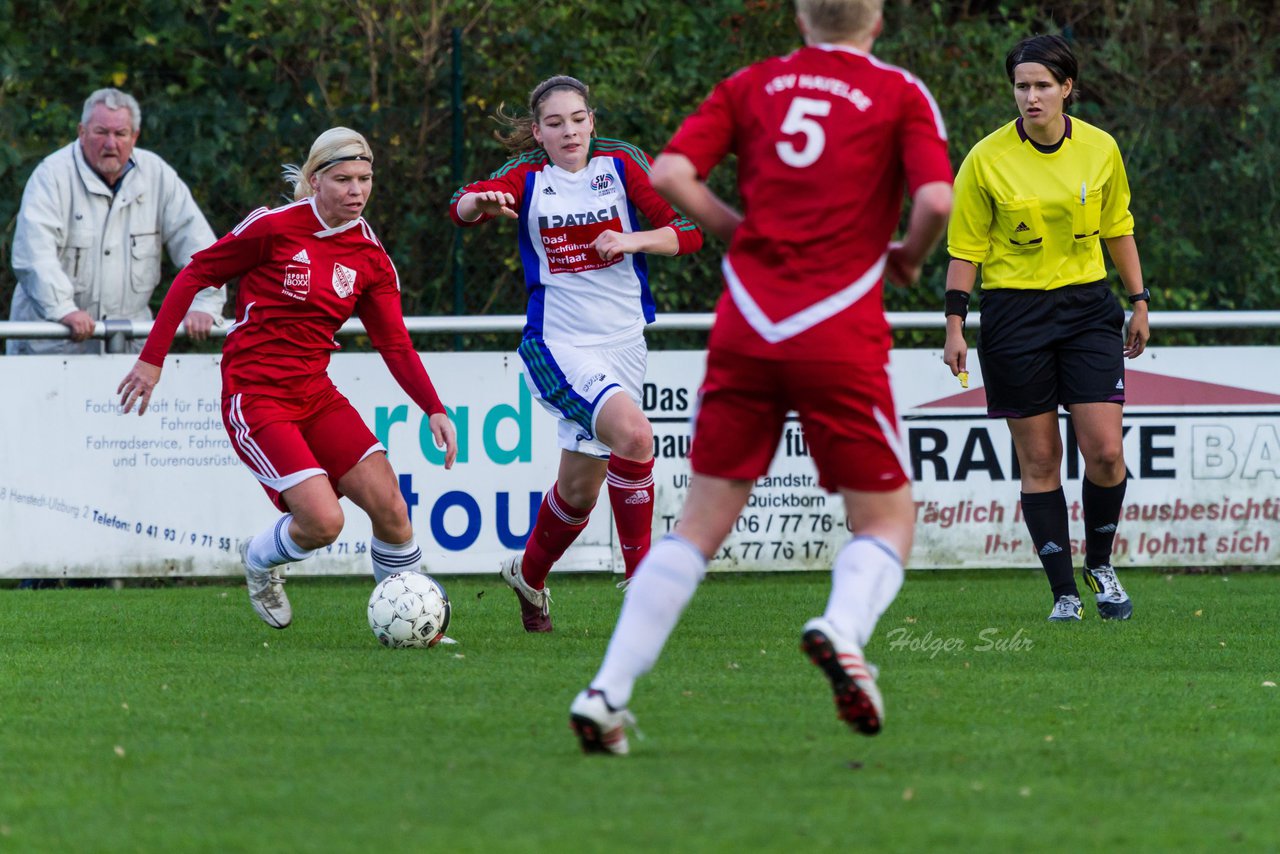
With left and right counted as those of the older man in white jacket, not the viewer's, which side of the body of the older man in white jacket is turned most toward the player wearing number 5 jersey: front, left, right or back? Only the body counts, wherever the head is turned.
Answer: front

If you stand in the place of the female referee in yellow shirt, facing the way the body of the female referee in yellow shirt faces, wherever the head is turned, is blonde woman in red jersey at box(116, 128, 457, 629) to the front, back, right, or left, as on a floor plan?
right

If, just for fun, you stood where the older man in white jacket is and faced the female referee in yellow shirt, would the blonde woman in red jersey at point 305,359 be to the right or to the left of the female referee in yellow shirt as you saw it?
right

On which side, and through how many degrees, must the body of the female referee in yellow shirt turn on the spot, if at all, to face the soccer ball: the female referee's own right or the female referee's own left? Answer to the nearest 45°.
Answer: approximately 45° to the female referee's own right

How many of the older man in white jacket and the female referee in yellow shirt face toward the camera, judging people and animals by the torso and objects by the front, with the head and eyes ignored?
2

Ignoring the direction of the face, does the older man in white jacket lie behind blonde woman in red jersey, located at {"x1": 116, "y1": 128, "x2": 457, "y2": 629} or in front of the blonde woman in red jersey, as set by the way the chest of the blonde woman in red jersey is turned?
behind

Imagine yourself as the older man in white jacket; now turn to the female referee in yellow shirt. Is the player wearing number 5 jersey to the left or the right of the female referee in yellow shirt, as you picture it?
right

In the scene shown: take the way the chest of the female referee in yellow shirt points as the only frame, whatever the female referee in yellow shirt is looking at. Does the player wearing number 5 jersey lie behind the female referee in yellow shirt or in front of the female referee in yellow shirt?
in front
